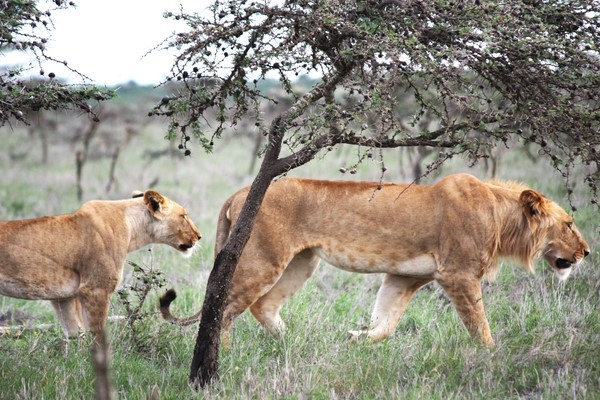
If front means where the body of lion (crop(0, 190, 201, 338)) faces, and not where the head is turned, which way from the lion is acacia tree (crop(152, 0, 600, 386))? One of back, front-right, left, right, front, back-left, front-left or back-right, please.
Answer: front-right

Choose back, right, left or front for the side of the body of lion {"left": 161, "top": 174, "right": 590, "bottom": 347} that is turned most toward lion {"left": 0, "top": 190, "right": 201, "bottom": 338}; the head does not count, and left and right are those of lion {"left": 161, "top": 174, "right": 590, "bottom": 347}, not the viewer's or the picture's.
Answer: back

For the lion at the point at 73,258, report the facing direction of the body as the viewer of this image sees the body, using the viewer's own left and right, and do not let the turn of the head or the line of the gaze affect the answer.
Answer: facing to the right of the viewer

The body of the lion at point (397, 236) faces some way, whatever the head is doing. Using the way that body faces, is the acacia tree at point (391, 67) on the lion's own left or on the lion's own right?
on the lion's own right

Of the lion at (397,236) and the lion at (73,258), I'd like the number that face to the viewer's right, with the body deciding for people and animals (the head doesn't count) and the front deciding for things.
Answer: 2

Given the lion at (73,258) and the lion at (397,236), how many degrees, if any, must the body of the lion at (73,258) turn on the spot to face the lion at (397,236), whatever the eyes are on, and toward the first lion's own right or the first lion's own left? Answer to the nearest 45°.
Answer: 0° — it already faces it

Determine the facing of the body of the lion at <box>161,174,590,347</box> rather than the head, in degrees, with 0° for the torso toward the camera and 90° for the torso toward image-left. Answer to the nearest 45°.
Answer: approximately 270°
